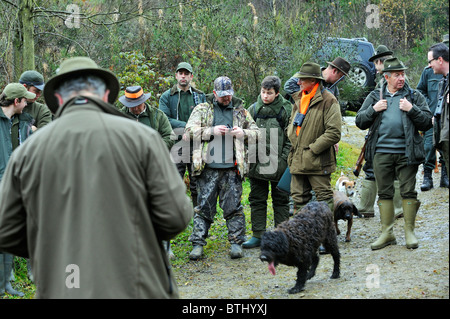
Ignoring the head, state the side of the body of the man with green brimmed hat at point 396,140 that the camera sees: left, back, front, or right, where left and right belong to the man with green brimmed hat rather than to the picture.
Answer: front

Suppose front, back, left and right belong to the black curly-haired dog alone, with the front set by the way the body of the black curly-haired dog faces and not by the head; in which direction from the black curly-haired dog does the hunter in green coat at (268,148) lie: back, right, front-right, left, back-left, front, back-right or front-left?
back-right

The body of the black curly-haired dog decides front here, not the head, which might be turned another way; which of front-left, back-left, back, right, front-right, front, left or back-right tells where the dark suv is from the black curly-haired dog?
back-right

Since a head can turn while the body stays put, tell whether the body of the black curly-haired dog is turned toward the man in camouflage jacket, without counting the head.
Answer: no

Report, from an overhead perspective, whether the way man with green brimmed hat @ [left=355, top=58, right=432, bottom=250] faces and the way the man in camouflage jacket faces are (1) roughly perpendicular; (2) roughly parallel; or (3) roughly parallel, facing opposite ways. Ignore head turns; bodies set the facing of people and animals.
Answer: roughly parallel

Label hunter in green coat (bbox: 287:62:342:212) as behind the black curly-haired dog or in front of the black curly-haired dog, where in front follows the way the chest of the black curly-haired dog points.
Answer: behind

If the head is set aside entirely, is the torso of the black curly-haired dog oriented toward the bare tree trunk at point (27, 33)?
no

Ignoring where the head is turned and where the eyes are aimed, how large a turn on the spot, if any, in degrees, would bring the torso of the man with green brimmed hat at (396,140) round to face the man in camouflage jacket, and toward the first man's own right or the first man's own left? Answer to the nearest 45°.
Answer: approximately 90° to the first man's own right

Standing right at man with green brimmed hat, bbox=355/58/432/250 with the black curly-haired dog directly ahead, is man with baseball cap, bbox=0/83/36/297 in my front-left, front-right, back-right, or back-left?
front-right

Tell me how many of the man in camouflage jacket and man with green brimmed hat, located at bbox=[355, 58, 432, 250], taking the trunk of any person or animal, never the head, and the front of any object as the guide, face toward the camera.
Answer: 2

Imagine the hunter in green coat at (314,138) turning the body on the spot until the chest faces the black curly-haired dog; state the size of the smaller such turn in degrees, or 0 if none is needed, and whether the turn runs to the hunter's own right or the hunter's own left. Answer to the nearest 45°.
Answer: approximately 45° to the hunter's own left

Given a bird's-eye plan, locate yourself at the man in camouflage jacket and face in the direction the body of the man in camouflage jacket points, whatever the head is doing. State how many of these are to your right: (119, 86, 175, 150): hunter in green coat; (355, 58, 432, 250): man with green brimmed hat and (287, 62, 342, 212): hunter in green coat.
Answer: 1

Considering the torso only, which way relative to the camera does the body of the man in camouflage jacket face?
toward the camera

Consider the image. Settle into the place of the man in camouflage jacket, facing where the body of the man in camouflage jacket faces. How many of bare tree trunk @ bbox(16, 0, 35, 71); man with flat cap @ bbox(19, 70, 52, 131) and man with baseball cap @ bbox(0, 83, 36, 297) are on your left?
0

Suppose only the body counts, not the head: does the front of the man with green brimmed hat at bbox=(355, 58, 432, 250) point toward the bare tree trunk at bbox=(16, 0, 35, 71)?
no

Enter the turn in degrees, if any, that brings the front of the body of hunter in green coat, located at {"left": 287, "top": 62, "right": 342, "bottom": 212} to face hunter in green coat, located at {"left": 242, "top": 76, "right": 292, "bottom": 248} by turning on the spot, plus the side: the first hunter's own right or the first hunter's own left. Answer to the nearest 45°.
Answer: approximately 90° to the first hunter's own right
